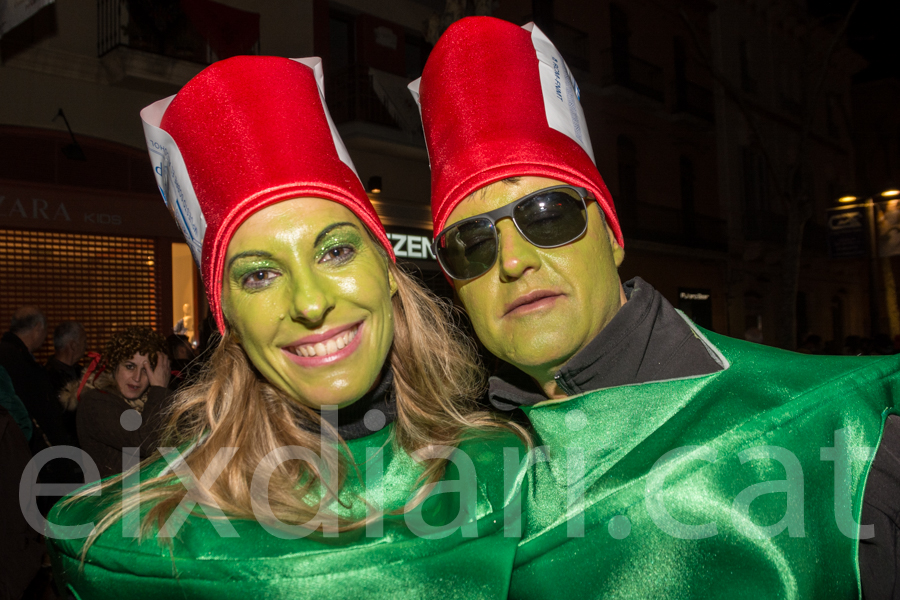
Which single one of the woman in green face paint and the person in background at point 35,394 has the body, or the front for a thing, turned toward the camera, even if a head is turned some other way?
the woman in green face paint

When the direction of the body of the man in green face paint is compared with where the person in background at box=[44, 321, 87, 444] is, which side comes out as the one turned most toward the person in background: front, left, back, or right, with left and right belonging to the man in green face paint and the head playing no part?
right

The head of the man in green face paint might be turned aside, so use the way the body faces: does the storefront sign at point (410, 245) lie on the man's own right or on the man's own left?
on the man's own right

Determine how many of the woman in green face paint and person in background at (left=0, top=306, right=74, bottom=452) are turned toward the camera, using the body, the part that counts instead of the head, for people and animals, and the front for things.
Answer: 1

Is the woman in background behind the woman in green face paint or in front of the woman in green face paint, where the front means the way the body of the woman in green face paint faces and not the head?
behind

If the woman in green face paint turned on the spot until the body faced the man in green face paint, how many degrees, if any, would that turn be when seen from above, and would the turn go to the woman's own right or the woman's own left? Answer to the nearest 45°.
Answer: approximately 45° to the woman's own left

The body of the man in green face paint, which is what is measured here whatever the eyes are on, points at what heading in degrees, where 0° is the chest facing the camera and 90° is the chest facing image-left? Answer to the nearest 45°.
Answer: approximately 45°

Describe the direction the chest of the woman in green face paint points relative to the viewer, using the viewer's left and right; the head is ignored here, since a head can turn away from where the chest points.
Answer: facing the viewer

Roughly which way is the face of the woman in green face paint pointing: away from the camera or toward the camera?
toward the camera
